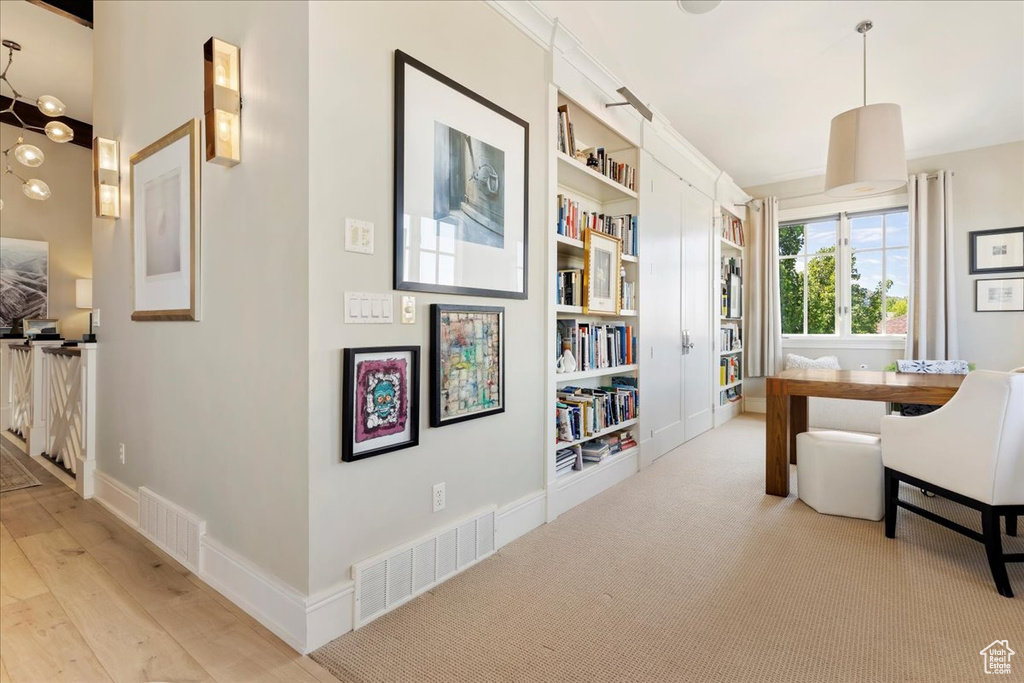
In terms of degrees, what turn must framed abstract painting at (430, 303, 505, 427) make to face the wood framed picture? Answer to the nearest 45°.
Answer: approximately 135° to its right

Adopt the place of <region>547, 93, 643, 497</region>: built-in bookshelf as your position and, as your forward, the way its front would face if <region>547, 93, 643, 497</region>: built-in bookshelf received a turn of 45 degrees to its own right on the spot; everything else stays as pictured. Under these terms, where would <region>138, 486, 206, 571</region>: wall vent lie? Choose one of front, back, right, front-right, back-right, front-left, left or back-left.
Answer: front-right

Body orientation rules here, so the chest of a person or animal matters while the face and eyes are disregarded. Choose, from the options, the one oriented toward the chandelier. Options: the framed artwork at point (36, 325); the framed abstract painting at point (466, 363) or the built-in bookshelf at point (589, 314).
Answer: the framed artwork

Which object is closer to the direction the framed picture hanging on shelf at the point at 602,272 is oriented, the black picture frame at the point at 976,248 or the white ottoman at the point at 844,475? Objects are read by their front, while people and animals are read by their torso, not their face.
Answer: the white ottoman

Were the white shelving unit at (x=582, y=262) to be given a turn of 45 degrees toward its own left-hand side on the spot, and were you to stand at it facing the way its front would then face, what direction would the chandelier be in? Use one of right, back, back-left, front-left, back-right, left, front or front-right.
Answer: back

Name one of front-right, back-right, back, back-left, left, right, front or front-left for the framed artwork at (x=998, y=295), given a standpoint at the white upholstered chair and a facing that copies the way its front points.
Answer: front-right

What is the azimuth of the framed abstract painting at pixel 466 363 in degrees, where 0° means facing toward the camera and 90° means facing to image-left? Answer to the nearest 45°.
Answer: approximately 315°

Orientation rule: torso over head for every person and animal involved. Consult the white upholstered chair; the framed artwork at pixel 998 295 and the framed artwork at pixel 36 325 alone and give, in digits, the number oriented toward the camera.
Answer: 2

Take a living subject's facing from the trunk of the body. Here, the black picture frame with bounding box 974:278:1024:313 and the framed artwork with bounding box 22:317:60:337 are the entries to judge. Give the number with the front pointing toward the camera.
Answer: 2

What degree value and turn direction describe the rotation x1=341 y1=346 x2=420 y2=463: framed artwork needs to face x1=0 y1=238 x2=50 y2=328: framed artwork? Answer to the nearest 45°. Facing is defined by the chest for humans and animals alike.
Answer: approximately 180°

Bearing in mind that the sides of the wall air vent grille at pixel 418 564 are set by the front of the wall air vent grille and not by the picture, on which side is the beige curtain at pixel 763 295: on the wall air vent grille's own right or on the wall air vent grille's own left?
on the wall air vent grille's own left

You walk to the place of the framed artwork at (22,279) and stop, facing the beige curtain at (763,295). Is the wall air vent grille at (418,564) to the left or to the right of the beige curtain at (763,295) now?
right

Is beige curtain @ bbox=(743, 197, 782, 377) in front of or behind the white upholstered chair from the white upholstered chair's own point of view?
in front
